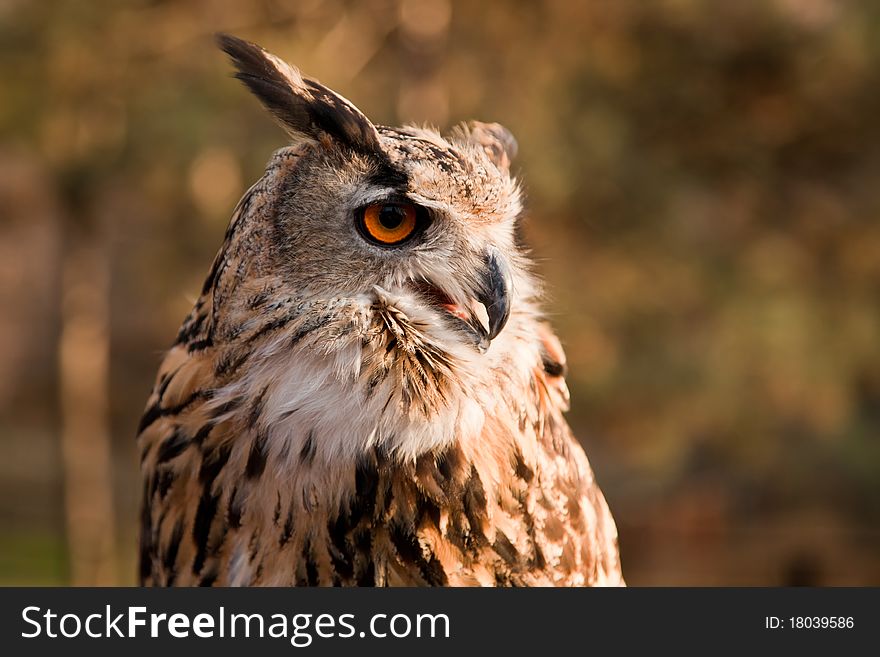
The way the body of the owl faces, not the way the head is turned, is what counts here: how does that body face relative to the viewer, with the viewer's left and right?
facing the viewer and to the right of the viewer
